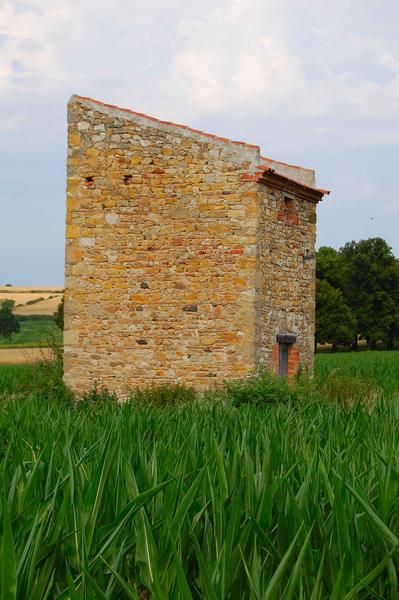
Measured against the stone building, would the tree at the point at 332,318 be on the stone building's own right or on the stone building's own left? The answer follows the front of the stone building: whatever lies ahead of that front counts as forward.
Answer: on the stone building's own left

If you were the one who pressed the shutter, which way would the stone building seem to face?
facing the viewer and to the right of the viewer
